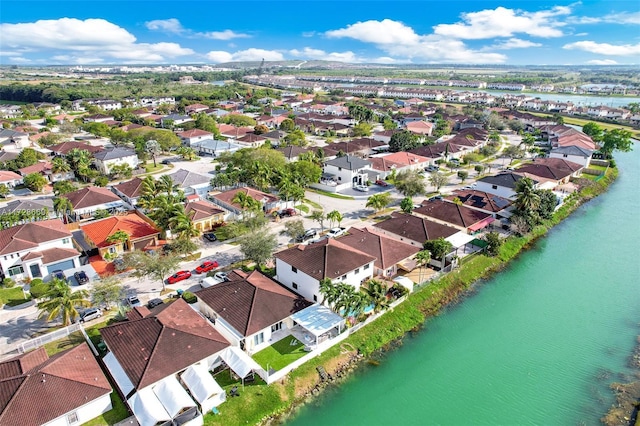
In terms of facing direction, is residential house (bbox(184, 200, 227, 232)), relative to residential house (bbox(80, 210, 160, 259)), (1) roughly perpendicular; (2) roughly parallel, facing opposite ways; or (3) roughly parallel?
roughly parallel

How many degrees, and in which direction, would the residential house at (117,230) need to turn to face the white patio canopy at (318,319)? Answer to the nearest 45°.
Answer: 0° — it already faces it

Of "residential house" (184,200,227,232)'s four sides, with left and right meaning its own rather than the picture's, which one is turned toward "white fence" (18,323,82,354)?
right

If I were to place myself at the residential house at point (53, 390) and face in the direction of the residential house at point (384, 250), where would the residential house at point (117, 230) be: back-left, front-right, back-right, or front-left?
front-left

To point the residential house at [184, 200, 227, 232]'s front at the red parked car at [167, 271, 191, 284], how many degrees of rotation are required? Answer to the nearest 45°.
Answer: approximately 45° to its right

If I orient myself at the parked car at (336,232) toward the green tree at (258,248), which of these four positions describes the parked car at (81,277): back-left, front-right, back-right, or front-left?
front-right

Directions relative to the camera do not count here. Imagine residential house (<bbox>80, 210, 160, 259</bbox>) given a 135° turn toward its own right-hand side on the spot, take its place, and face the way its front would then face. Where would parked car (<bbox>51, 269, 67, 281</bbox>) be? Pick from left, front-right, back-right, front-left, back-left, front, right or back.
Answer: front-left

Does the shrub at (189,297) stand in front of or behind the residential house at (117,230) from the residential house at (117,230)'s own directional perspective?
in front

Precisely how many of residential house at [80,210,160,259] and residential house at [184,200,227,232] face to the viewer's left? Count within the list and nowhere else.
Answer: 0

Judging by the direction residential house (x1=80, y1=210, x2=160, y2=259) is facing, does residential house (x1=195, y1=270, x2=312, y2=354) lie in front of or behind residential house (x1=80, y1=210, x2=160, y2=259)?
in front

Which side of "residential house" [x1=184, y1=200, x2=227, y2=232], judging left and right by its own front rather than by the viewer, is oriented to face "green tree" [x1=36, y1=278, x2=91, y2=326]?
right

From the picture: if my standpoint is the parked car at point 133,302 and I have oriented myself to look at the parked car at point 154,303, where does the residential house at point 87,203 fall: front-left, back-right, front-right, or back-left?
back-left

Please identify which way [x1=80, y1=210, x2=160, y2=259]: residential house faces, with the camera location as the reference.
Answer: facing the viewer and to the right of the viewer
